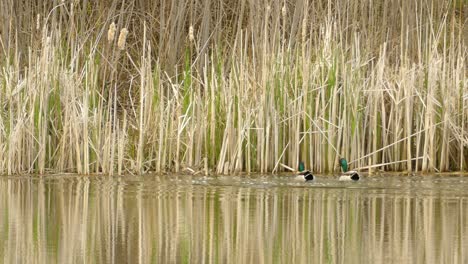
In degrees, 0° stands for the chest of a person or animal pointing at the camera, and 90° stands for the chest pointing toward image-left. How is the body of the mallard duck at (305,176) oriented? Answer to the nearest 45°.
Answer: approximately 90°
